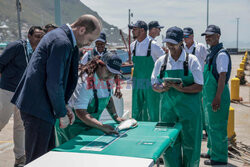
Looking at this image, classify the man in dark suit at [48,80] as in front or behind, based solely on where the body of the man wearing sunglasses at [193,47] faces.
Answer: in front

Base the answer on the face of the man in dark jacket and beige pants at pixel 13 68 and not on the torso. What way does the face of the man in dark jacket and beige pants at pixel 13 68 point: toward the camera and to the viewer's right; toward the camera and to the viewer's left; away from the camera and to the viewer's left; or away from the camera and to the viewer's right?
toward the camera and to the viewer's right

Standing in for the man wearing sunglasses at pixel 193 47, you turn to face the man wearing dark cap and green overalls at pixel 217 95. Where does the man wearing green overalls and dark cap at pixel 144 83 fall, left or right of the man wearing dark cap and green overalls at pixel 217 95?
right

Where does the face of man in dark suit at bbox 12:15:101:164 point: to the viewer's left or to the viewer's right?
to the viewer's right

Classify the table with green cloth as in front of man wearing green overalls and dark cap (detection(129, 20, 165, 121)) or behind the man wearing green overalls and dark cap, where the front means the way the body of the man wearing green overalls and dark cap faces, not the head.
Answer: in front

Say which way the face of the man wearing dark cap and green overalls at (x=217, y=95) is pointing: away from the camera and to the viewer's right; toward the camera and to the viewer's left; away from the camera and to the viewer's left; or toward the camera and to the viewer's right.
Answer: toward the camera and to the viewer's left

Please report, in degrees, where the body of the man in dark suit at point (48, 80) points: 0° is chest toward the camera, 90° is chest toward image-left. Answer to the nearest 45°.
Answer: approximately 270°

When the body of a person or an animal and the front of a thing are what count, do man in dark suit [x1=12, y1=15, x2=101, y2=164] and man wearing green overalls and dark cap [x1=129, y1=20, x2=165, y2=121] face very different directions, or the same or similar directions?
very different directions

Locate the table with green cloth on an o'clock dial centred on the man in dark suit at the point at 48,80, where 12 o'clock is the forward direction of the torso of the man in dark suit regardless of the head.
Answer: The table with green cloth is roughly at 1 o'clock from the man in dark suit.

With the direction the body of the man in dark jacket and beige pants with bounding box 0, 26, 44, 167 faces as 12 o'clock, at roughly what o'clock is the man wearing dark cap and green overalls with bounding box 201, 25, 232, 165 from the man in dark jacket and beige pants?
The man wearing dark cap and green overalls is roughly at 11 o'clock from the man in dark jacket and beige pants.

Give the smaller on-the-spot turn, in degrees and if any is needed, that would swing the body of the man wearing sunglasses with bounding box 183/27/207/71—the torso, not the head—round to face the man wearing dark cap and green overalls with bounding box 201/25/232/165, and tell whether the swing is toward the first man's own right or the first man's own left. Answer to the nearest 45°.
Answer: approximately 45° to the first man's own left

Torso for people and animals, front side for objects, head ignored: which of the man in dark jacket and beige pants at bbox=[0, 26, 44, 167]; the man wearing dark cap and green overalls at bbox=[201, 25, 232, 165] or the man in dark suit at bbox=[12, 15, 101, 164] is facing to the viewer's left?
the man wearing dark cap and green overalls
